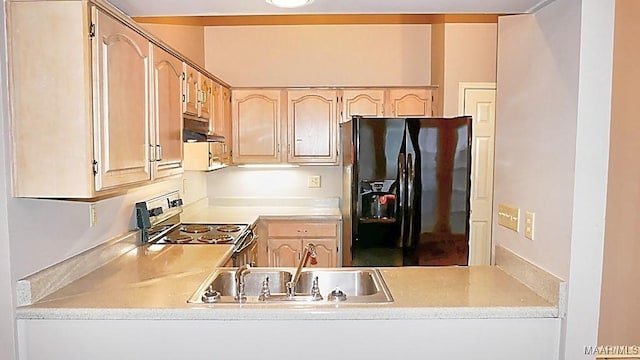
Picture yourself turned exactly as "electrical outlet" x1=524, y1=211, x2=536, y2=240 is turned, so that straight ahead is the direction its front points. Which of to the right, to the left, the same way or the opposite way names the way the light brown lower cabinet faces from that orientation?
to the left

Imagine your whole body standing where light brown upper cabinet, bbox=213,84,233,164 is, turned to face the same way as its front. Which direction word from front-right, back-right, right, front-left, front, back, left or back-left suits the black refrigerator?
front-right

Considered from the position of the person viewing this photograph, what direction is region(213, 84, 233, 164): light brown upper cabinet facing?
facing to the right of the viewer

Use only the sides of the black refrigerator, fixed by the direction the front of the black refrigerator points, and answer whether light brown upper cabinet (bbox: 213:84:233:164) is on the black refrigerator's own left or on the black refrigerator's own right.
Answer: on the black refrigerator's own right

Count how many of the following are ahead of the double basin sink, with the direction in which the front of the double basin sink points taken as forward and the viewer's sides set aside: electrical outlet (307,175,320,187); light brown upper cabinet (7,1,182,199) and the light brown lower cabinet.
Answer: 2

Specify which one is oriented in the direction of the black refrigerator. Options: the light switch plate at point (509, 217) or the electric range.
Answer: the electric range

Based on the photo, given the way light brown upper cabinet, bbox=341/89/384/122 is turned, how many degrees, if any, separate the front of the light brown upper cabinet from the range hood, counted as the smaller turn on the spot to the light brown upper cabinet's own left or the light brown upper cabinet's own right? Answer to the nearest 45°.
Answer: approximately 45° to the light brown upper cabinet's own right

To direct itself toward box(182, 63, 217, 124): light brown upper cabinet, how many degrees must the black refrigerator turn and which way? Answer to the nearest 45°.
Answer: approximately 90° to its right

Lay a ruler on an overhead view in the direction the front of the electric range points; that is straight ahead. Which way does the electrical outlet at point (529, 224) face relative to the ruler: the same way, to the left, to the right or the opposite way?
the opposite way

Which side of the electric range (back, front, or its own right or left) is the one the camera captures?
right
